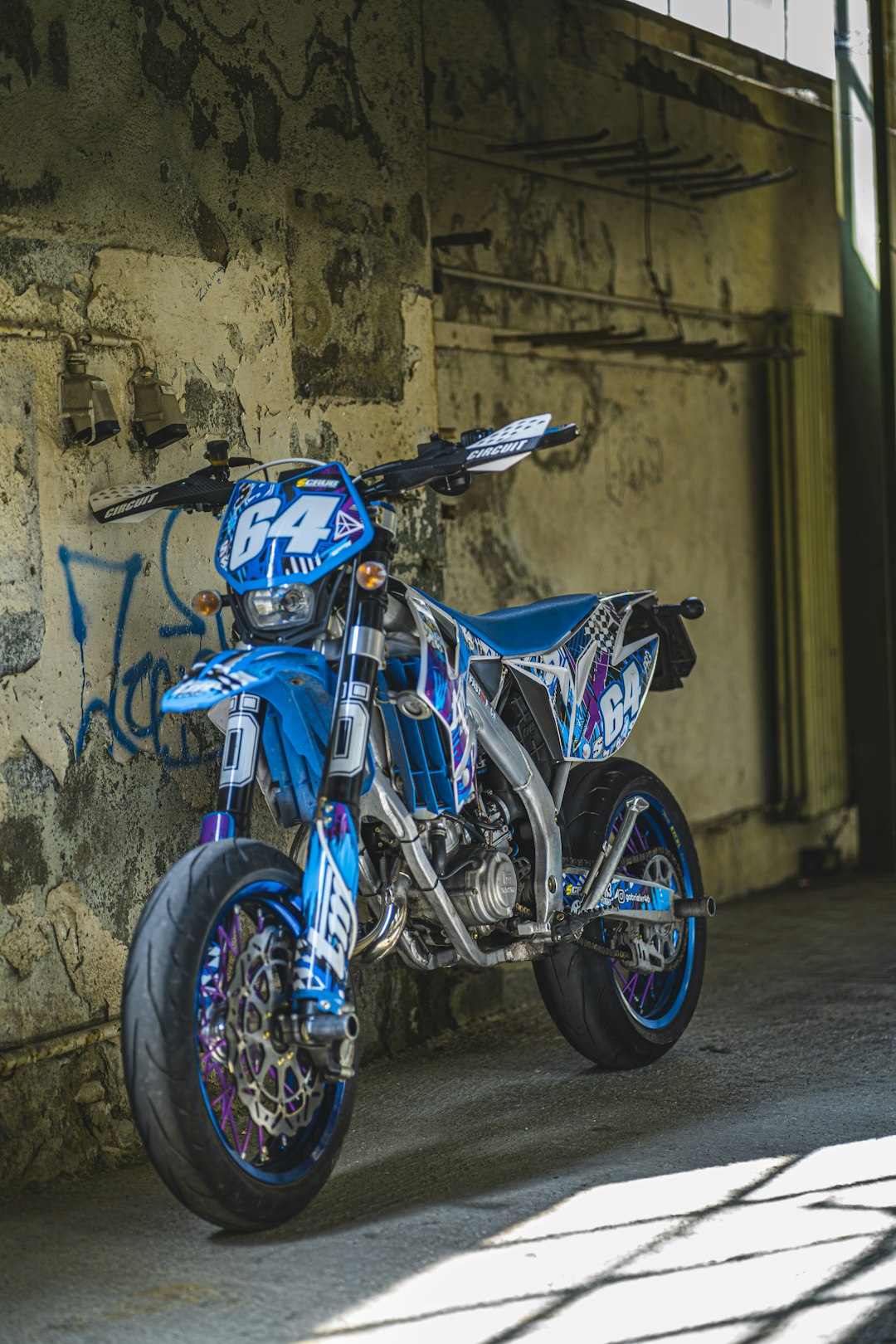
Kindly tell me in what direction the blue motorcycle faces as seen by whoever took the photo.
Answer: facing the viewer and to the left of the viewer
